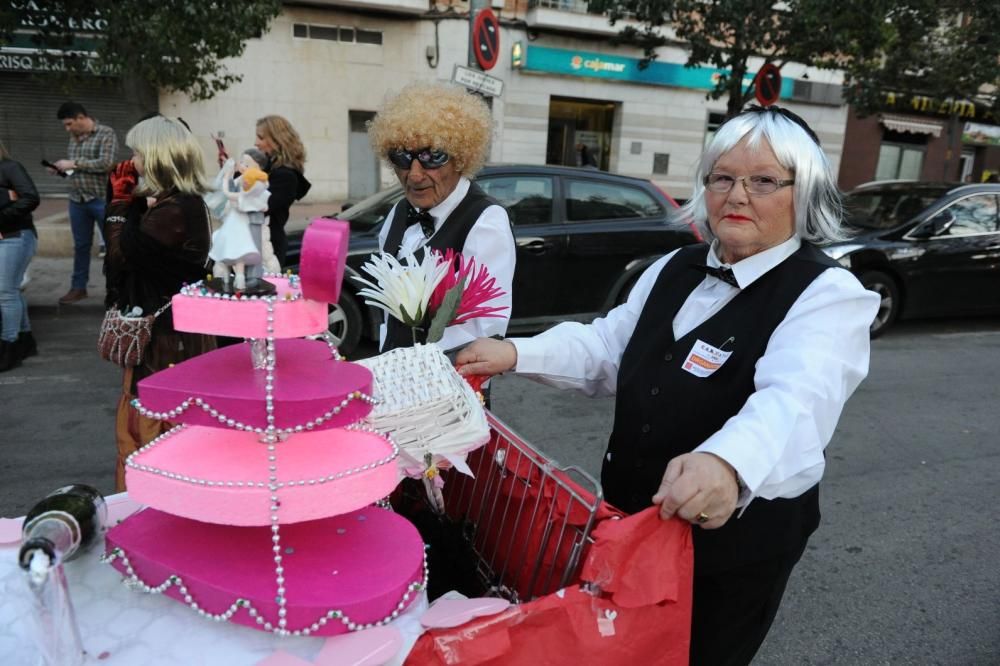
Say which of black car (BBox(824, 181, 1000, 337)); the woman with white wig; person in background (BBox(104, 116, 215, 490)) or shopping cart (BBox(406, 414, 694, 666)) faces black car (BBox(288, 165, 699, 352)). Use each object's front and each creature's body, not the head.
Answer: black car (BBox(824, 181, 1000, 337))

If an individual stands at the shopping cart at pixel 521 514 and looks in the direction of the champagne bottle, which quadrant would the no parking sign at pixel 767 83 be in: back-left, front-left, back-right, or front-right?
back-right

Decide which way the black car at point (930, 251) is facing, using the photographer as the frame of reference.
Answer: facing the viewer and to the left of the viewer

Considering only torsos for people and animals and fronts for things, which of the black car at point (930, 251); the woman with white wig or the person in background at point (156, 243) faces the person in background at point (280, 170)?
the black car

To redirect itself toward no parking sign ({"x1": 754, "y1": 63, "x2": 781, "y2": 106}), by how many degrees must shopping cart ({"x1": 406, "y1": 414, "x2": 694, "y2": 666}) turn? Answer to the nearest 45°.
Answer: approximately 135° to its right

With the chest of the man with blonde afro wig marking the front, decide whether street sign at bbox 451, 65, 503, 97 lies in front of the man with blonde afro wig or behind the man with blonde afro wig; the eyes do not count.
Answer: behind

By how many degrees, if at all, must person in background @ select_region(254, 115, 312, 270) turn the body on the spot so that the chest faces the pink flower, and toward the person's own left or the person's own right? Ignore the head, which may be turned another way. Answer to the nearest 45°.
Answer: approximately 90° to the person's own left

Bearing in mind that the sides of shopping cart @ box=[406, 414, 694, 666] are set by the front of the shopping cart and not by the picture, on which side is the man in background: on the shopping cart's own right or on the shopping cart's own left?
on the shopping cart's own right

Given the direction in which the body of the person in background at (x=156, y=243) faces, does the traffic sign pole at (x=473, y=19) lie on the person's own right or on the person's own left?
on the person's own right
